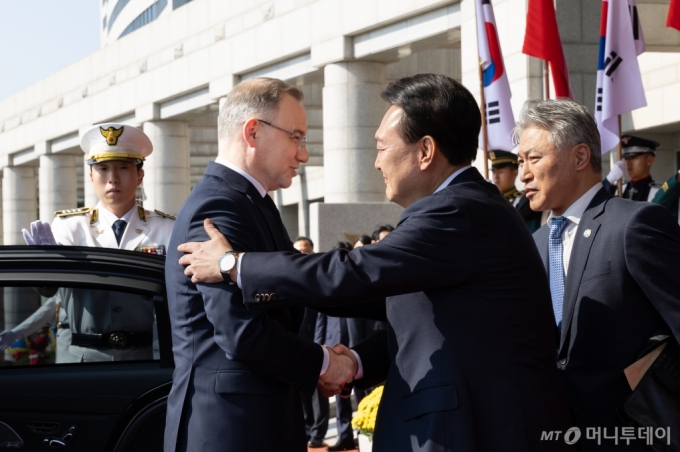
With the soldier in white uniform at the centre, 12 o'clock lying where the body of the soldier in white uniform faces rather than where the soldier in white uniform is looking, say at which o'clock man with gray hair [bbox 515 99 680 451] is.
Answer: The man with gray hair is roughly at 11 o'clock from the soldier in white uniform.

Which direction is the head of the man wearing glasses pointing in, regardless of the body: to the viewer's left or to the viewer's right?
to the viewer's right

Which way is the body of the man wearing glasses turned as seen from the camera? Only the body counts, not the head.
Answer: to the viewer's right

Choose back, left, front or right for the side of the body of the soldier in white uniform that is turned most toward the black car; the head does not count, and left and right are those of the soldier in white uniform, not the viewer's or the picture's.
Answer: front

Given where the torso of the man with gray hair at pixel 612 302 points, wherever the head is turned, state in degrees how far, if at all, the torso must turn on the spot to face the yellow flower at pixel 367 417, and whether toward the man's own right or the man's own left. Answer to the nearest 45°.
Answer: approximately 90° to the man's own right

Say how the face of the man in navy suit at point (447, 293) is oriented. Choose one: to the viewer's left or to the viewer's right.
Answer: to the viewer's left
